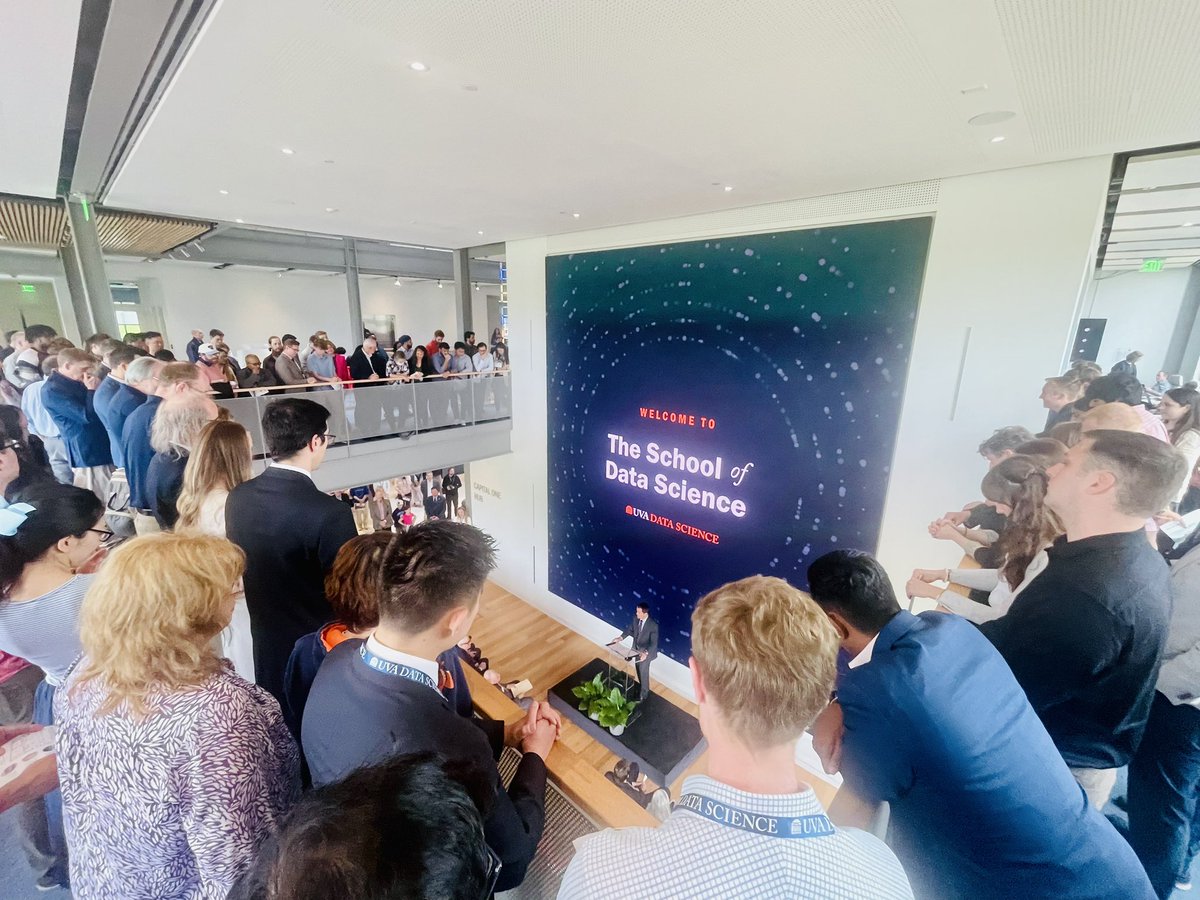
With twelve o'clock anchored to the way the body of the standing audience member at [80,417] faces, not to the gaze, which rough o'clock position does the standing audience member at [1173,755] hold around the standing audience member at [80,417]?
the standing audience member at [1173,755] is roughly at 2 o'clock from the standing audience member at [80,417].

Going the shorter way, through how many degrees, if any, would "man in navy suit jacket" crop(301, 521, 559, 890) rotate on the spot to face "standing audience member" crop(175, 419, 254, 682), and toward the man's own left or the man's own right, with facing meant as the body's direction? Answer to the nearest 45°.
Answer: approximately 90° to the man's own left

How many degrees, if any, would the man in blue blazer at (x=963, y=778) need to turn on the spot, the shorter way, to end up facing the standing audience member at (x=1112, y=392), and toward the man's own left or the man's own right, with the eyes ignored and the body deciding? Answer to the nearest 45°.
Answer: approximately 45° to the man's own right

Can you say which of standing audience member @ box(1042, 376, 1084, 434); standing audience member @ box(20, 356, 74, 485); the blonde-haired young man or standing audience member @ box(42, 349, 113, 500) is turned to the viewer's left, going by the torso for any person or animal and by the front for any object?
standing audience member @ box(1042, 376, 1084, 434)

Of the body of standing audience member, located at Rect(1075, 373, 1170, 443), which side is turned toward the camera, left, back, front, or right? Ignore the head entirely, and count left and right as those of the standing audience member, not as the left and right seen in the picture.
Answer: left

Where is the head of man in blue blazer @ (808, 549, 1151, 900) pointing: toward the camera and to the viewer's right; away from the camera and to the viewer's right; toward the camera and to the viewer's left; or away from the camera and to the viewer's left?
away from the camera and to the viewer's left

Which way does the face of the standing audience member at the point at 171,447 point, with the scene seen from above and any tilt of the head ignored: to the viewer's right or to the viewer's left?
to the viewer's right

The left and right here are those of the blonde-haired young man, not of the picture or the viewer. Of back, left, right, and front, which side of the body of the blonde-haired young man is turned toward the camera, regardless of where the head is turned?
back

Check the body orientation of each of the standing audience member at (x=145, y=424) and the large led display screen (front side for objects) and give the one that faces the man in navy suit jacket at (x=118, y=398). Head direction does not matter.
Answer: the large led display screen

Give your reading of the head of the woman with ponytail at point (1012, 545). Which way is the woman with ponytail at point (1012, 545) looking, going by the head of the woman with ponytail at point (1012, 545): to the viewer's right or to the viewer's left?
to the viewer's left

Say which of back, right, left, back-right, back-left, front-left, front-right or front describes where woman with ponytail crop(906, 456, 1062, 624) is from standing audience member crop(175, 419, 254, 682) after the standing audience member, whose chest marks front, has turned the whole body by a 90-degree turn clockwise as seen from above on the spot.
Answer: front

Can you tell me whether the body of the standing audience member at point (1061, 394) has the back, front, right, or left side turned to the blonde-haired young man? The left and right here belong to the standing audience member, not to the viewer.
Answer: left

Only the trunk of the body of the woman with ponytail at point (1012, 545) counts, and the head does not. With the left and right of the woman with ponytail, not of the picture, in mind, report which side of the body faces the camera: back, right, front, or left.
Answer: left

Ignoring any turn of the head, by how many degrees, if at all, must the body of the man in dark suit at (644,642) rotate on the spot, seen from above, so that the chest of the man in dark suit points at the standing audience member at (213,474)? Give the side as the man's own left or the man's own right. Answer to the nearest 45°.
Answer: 0° — they already face them

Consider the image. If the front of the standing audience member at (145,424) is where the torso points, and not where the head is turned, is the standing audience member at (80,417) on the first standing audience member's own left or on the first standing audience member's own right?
on the first standing audience member's own left

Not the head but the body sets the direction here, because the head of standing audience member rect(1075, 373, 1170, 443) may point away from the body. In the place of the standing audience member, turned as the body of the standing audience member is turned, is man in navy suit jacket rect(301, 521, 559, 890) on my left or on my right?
on my left

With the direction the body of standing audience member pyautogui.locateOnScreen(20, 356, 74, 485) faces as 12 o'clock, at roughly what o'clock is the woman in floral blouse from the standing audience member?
The woman in floral blouse is roughly at 3 o'clock from the standing audience member.

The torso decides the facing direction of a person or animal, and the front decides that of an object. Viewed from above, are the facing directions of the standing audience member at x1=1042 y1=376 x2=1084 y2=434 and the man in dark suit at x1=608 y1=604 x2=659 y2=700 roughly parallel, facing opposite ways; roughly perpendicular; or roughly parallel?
roughly perpendicular
